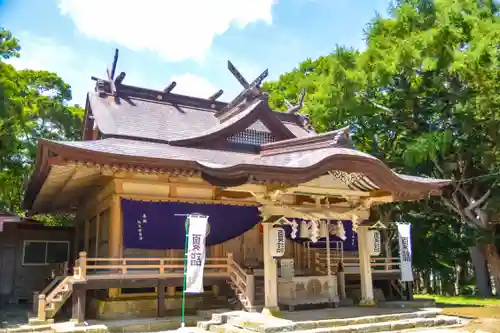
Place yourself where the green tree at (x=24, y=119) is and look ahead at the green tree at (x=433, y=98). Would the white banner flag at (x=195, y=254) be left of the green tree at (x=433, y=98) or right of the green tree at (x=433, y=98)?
right

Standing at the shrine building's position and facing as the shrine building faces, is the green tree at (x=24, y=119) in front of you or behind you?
behind

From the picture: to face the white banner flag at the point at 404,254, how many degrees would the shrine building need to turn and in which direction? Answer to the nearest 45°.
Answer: approximately 45° to its left

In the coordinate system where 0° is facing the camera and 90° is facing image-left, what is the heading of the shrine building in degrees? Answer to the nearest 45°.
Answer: approximately 315°

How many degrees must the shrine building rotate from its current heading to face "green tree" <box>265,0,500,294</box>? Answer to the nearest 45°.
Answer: approximately 90° to its left
